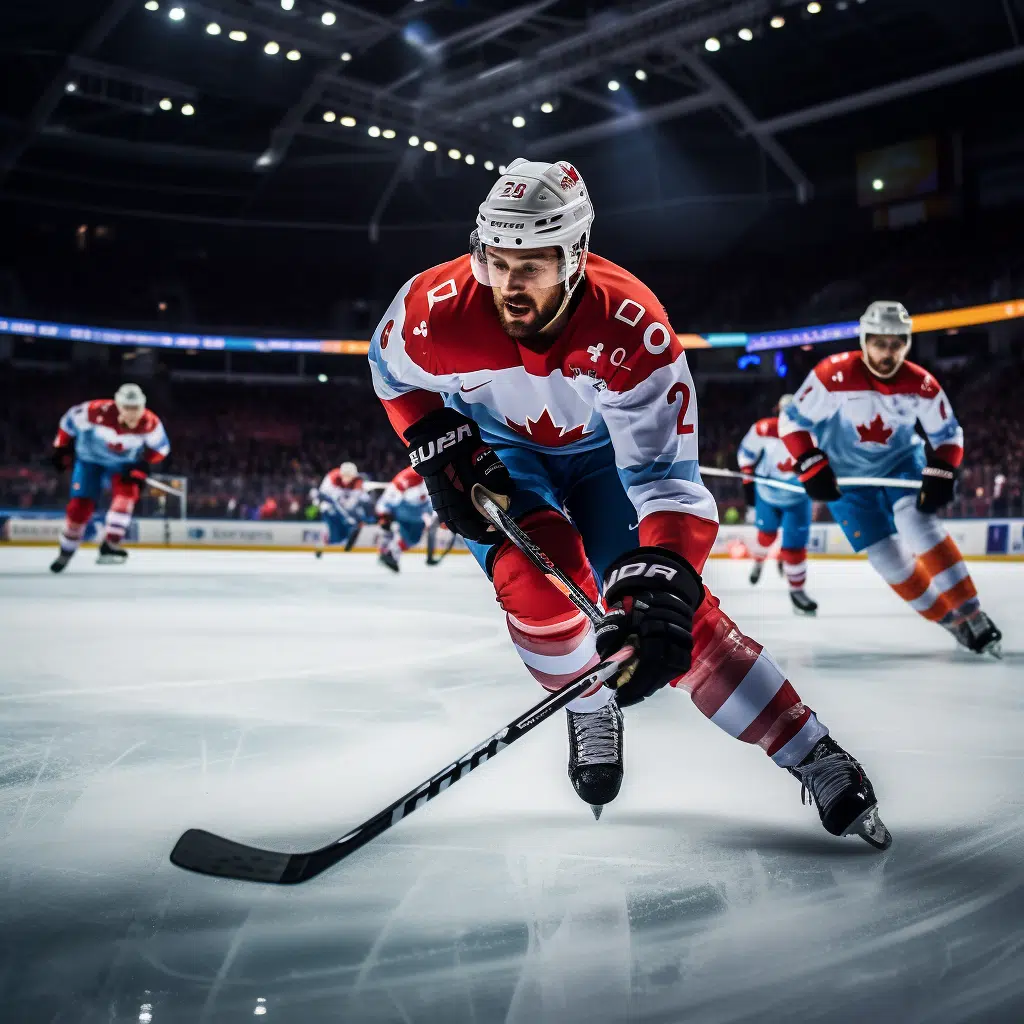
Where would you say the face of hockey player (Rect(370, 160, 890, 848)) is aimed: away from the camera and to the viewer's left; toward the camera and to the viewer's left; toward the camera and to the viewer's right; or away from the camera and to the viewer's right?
toward the camera and to the viewer's left

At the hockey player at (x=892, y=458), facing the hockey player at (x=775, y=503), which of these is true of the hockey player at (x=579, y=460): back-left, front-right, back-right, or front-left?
back-left

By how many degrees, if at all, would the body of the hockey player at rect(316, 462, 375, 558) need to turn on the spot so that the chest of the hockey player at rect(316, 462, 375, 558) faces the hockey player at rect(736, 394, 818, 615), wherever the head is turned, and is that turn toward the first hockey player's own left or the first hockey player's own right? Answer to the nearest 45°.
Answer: approximately 45° to the first hockey player's own left

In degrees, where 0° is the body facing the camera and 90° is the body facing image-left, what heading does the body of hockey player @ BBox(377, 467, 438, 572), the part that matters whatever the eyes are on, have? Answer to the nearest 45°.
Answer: approximately 0°

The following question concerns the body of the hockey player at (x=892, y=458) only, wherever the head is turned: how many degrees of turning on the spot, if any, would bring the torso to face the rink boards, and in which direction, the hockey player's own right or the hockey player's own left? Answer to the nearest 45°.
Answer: approximately 135° to the hockey player's own right

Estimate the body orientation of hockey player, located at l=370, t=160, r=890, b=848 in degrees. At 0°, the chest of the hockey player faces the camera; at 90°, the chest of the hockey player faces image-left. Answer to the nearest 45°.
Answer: approximately 0°

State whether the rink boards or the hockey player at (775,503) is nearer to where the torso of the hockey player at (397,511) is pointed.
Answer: the hockey player

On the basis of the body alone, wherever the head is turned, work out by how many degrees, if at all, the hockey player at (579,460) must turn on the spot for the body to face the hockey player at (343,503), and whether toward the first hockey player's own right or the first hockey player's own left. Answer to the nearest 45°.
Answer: approximately 180°
